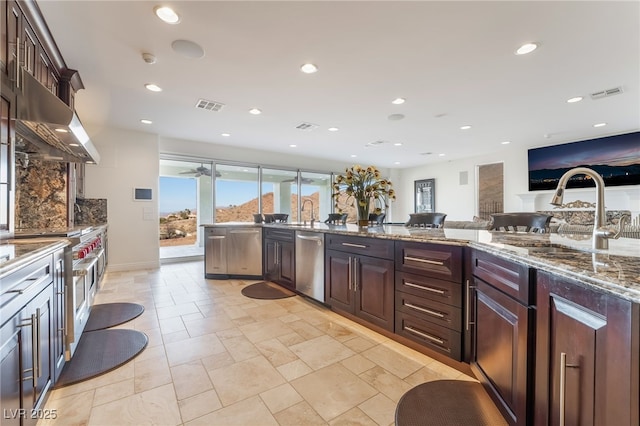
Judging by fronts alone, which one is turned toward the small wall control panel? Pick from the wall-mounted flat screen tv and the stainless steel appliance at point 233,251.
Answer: the wall-mounted flat screen tv

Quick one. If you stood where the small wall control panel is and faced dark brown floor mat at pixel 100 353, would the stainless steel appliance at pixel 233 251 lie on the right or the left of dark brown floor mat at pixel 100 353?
left

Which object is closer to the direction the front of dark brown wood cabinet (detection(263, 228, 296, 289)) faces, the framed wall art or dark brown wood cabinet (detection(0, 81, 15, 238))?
the dark brown wood cabinet

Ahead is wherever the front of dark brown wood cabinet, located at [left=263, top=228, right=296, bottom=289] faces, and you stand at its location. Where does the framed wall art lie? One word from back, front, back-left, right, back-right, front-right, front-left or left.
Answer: back

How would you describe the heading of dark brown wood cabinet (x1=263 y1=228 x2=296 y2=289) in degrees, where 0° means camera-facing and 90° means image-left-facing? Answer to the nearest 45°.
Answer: approximately 45°

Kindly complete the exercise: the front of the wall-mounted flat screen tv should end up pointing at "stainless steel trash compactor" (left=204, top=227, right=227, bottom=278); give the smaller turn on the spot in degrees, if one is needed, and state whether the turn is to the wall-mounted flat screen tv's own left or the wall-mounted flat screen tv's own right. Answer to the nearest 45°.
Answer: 0° — it already faces it

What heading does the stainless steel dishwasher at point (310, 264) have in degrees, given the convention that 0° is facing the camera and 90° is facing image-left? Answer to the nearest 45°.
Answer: approximately 45°

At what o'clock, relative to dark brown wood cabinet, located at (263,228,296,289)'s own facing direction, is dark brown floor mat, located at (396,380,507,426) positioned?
The dark brown floor mat is roughly at 10 o'clock from the dark brown wood cabinet.

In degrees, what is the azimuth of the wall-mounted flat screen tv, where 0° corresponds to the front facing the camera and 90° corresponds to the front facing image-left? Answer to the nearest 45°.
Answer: approximately 45°

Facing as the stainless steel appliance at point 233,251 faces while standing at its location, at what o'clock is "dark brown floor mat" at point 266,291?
The dark brown floor mat is roughly at 11 o'clock from the stainless steel appliance.

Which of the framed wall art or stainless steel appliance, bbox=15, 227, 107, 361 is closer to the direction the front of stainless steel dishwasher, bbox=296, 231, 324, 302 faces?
the stainless steel appliance
